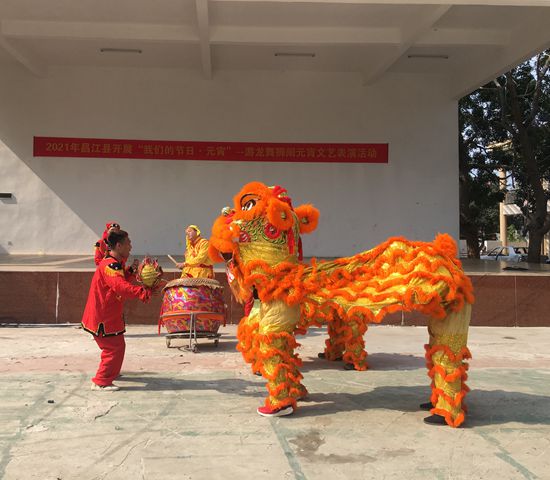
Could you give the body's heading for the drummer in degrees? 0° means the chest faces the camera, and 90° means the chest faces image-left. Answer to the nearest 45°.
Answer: approximately 45°

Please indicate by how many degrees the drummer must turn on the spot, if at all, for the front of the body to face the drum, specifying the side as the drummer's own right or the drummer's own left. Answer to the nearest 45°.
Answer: approximately 45° to the drummer's own left

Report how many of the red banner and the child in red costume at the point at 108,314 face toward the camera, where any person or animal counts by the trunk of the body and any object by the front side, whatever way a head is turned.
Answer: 1

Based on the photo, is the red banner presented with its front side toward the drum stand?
yes

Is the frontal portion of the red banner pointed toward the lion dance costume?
yes

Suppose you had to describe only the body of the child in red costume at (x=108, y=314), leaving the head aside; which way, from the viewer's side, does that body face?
to the viewer's right

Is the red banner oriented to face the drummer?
yes

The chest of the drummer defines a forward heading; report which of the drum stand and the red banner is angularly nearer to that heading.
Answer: the drum stand

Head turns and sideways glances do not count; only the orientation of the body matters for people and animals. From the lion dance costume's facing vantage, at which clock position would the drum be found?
The drum is roughly at 2 o'clock from the lion dance costume.

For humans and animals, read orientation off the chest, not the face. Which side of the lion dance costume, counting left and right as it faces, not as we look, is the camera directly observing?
left

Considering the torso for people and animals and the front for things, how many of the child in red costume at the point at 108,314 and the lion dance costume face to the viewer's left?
1

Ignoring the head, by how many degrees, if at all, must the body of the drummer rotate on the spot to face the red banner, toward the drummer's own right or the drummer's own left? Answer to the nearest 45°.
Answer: approximately 135° to the drummer's own right

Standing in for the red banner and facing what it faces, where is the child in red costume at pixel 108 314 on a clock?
The child in red costume is roughly at 12 o'clock from the red banner.

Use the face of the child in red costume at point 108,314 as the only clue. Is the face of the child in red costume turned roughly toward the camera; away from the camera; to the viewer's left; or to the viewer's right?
to the viewer's right

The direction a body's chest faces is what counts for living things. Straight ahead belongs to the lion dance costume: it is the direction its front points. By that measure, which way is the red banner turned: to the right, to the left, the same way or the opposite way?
to the left
